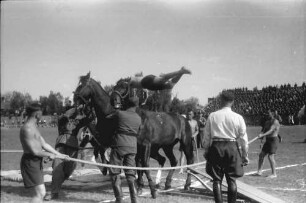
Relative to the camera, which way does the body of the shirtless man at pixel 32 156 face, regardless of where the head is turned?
to the viewer's right

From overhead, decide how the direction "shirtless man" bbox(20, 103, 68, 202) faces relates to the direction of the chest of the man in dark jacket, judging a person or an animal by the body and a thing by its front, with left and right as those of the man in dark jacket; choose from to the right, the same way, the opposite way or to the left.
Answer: to the right

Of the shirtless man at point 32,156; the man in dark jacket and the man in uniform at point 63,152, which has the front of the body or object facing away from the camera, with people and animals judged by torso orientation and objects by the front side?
the man in dark jacket

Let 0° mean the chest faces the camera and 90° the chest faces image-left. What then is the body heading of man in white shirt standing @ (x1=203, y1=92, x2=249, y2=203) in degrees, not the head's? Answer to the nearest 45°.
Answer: approximately 180°

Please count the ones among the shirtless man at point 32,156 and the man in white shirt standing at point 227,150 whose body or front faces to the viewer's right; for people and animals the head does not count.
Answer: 1

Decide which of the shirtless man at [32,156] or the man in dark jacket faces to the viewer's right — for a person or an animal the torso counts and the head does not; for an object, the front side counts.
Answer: the shirtless man

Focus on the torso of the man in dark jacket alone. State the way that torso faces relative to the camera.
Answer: away from the camera

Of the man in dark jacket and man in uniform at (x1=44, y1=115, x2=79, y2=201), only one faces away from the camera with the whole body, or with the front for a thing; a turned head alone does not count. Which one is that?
the man in dark jacket

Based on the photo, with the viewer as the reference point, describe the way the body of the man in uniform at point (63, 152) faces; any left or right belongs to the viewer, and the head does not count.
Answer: facing to the right of the viewer

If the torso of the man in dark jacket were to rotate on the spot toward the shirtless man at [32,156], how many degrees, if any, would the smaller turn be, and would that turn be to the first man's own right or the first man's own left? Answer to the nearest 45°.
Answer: approximately 135° to the first man's own left
